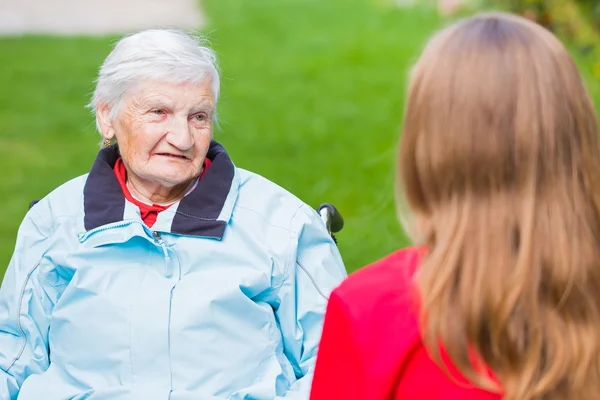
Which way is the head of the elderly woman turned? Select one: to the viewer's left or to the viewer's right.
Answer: to the viewer's right

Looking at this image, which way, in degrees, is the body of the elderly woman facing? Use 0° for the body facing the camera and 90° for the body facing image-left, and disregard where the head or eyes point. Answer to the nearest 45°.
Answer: approximately 0°

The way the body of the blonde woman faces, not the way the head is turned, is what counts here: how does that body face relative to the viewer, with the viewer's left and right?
facing away from the viewer

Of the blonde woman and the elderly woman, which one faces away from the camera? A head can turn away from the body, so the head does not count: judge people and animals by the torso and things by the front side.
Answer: the blonde woman

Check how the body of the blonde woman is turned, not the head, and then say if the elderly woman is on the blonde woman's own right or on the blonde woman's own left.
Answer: on the blonde woman's own left

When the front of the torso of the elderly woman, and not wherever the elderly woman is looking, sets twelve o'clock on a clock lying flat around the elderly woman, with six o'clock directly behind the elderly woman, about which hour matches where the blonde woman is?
The blonde woman is roughly at 11 o'clock from the elderly woman.

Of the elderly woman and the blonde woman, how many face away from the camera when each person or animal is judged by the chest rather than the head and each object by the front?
1

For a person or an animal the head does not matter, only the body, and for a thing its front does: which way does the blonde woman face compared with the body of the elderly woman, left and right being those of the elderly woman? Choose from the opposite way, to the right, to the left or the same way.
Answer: the opposite way
